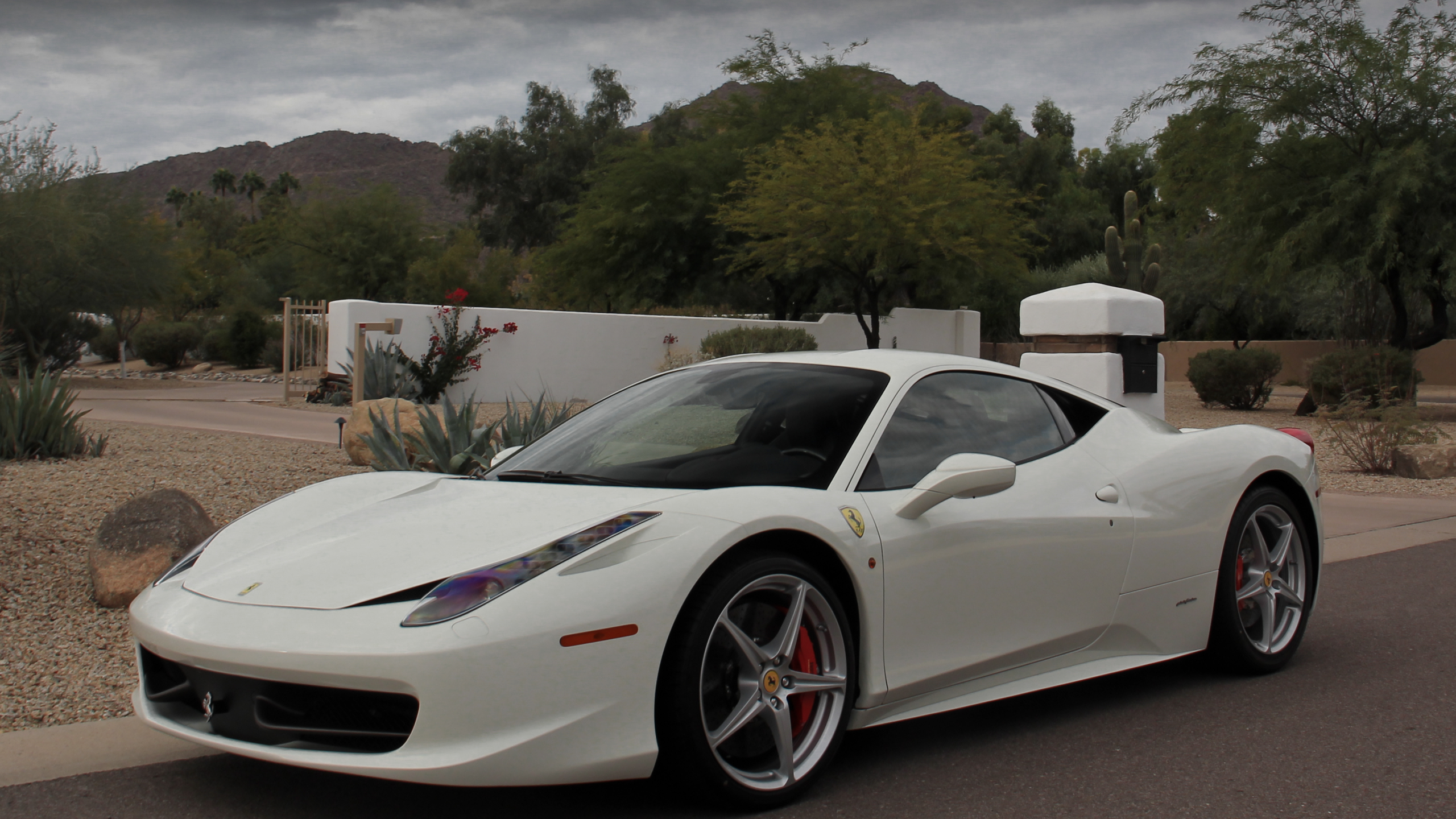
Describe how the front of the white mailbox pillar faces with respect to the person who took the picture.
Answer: facing the viewer and to the right of the viewer

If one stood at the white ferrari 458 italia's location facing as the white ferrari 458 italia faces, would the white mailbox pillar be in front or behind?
behind

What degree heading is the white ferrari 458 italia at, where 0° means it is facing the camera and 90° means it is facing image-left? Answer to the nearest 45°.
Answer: approximately 45°

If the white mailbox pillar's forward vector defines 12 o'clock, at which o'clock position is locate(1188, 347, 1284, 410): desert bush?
The desert bush is roughly at 8 o'clock from the white mailbox pillar.

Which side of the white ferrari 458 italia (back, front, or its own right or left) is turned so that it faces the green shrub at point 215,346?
right

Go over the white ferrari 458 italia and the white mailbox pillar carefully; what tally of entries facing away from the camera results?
0

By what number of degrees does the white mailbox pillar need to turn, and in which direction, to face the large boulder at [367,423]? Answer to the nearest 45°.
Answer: approximately 90° to its right

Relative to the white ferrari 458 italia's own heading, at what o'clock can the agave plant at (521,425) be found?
The agave plant is roughly at 4 o'clock from the white ferrari 458 italia.

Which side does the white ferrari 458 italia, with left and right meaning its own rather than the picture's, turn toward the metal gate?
right

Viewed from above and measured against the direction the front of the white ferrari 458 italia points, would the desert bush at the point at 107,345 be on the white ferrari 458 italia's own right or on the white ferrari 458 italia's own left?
on the white ferrari 458 italia's own right

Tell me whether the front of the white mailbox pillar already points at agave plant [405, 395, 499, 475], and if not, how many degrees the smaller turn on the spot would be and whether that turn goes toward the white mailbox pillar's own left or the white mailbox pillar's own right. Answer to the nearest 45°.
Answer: approximately 90° to the white mailbox pillar's own right

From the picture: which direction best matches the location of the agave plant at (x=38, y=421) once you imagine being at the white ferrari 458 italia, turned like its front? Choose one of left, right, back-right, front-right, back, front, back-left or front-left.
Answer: right
